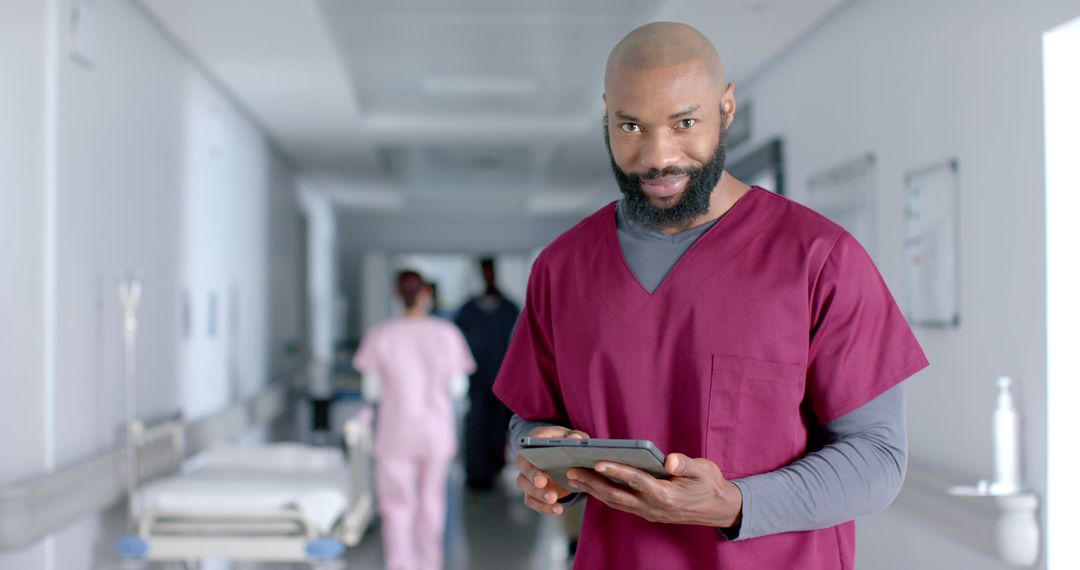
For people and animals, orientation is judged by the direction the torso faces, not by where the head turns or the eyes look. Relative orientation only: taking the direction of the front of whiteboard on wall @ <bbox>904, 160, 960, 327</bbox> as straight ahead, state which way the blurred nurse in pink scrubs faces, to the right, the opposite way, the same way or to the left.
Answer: to the right

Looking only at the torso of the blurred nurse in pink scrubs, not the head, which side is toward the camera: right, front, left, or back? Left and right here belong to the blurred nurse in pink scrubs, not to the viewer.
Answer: back

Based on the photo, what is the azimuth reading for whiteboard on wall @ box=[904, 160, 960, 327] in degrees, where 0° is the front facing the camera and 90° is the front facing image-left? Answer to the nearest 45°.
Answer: approximately 45°

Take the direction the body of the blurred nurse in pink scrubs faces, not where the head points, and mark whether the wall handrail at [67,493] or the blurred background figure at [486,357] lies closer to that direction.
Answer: the blurred background figure

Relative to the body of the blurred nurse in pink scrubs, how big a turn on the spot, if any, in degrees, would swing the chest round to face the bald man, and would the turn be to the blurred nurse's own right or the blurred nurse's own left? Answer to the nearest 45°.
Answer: approximately 180°

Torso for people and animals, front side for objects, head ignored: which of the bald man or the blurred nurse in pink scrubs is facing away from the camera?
the blurred nurse in pink scrubs

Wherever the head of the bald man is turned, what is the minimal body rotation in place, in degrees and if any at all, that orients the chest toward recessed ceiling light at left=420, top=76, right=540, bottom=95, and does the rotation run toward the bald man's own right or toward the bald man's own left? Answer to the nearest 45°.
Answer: approximately 135° to the bald man's own right

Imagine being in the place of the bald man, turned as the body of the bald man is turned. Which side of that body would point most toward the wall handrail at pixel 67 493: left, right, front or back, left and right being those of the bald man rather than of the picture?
right

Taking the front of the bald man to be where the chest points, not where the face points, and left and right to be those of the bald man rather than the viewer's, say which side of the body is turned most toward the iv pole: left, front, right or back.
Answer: right
